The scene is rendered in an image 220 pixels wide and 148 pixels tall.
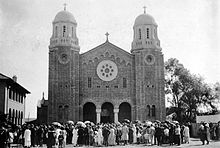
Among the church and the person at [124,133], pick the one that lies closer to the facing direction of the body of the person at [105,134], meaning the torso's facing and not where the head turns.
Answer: the church

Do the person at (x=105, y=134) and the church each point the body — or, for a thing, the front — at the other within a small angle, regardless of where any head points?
yes

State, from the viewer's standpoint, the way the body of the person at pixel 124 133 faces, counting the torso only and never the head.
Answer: away from the camera

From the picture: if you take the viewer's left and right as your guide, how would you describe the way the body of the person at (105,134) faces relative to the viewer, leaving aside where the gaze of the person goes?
facing away from the viewer

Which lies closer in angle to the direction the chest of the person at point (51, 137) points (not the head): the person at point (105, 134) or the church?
the church

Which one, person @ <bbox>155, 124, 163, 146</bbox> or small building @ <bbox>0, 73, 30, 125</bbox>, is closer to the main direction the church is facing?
the person

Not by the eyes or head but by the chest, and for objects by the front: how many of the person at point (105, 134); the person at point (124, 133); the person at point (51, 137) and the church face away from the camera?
3

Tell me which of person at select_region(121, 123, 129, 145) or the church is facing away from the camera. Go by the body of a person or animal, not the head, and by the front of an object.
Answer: the person

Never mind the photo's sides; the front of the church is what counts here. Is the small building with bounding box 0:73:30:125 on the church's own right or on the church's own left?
on the church's own right

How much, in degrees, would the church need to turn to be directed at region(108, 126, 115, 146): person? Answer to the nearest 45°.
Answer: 0° — it already faces them

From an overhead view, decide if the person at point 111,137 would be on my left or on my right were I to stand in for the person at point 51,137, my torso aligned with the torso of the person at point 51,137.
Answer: on my right

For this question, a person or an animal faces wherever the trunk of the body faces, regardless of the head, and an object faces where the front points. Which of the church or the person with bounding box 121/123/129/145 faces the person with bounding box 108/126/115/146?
the church

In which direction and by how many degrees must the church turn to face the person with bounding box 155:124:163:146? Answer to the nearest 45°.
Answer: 0° — it already faces them
